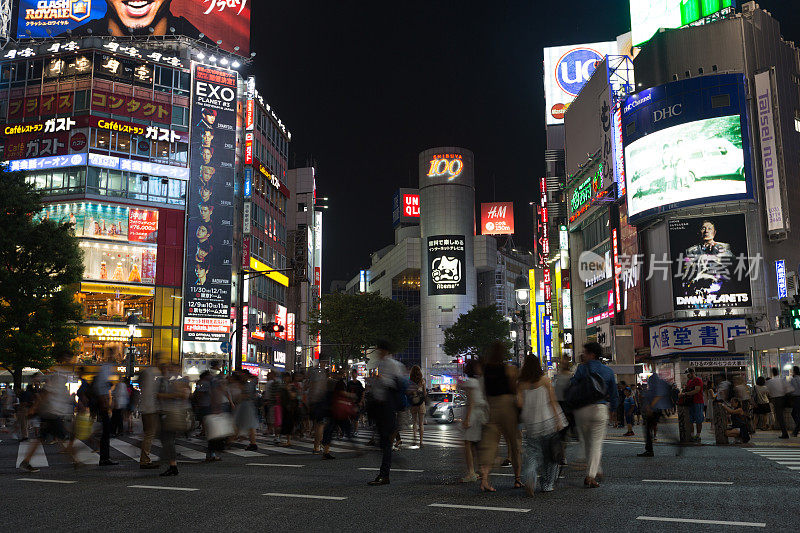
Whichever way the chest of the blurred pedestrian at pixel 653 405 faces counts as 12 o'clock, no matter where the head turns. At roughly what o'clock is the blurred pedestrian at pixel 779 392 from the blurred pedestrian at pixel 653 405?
the blurred pedestrian at pixel 779 392 is roughly at 4 o'clock from the blurred pedestrian at pixel 653 405.

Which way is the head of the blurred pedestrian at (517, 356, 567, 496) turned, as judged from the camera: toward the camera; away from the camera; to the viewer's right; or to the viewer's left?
away from the camera

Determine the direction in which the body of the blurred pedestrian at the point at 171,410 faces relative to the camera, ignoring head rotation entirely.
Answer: to the viewer's left

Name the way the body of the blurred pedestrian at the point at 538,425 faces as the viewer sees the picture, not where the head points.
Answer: away from the camera

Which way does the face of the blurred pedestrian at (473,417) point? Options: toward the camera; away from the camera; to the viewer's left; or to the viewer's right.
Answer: away from the camera

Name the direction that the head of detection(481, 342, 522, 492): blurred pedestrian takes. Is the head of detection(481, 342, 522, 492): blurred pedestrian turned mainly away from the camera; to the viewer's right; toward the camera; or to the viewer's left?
away from the camera

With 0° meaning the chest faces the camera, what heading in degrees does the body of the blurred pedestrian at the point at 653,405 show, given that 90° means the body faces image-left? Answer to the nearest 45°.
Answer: approximately 90°

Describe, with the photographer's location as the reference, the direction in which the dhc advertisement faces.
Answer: facing the viewer and to the left of the viewer
